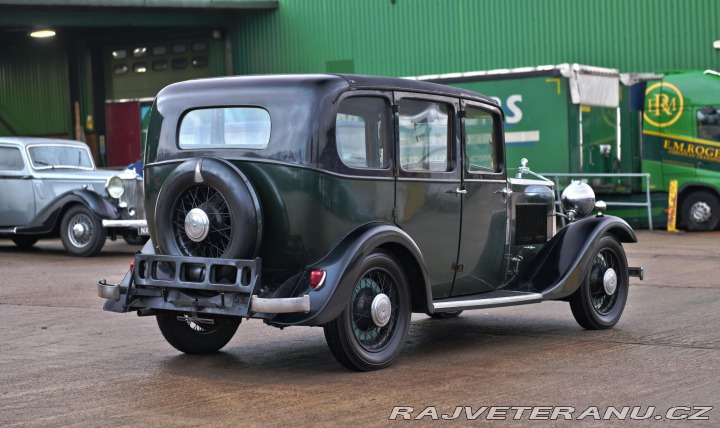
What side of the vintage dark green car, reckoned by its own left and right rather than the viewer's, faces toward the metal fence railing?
front

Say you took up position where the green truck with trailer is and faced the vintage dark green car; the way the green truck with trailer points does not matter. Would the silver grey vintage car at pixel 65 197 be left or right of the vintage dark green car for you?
right

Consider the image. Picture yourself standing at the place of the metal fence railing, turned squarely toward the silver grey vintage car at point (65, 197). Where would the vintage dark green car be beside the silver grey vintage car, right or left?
left

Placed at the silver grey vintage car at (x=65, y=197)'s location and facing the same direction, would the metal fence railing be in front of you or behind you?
in front

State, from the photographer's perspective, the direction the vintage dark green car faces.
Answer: facing away from the viewer and to the right of the viewer

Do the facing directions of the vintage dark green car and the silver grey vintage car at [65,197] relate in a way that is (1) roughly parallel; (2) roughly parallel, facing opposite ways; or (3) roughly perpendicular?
roughly perpendicular

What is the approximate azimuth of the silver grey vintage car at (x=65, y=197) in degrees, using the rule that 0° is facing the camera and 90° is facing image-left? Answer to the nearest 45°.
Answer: approximately 315°

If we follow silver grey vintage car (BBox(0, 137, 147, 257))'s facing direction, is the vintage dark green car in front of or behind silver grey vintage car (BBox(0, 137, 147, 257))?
in front

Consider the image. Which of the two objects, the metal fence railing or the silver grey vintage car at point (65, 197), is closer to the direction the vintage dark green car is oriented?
the metal fence railing

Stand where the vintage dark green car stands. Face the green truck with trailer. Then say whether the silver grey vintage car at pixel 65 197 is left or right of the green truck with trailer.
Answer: left

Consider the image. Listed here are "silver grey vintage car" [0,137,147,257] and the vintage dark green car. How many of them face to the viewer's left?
0
